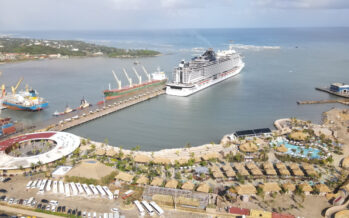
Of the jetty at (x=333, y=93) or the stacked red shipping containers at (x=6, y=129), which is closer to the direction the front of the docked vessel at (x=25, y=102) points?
the stacked red shipping containers

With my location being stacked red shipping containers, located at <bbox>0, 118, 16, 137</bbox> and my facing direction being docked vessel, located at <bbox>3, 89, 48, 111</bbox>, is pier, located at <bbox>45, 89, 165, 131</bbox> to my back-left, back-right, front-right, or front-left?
front-right

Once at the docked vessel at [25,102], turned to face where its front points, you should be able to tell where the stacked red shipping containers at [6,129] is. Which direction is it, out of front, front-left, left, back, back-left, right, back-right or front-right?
left

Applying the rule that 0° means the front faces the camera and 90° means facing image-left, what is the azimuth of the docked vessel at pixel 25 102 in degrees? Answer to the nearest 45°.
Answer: approximately 90°

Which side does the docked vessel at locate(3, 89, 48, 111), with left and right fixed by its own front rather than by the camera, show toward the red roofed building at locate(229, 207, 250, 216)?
left

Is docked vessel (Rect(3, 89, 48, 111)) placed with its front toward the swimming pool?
no

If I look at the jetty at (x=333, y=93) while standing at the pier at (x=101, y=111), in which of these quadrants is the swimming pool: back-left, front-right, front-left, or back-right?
front-right
